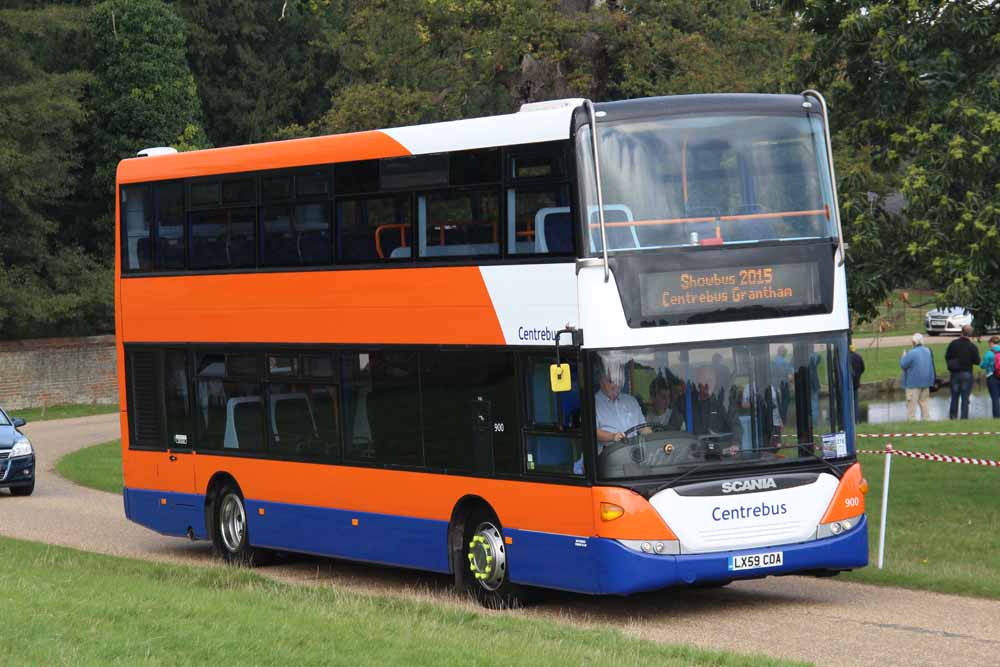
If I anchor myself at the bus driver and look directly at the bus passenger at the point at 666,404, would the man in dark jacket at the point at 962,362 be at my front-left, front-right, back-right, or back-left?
front-left

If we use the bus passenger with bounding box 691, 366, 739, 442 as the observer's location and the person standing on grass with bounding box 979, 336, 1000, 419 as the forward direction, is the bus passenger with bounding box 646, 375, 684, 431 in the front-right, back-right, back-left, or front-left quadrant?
back-left

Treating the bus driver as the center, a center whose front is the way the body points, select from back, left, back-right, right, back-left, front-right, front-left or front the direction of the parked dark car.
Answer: back

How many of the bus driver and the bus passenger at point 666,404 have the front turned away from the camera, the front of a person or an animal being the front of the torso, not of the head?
0

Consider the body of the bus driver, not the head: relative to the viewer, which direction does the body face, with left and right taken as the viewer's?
facing the viewer and to the right of the viewer

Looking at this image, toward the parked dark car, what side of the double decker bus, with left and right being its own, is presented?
back

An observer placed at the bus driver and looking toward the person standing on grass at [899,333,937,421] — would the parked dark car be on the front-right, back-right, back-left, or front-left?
front-left

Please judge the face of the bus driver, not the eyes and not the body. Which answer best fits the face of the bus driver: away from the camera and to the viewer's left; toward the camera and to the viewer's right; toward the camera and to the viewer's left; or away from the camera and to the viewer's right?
toward the camera and to the viewer's right

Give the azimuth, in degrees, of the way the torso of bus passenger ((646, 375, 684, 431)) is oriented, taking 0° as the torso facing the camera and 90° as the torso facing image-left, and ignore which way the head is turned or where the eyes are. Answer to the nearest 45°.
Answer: approximately 315°

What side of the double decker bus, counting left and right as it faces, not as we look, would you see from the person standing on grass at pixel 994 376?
left
